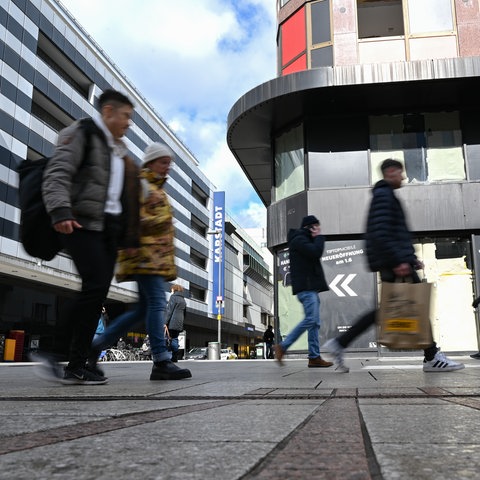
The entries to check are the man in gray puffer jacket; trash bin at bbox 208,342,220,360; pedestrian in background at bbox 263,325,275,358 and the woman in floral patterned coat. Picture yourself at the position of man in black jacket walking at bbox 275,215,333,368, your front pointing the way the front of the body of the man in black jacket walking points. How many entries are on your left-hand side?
2

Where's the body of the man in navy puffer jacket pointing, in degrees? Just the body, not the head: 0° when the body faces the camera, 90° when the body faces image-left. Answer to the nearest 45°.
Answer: approximately 270°

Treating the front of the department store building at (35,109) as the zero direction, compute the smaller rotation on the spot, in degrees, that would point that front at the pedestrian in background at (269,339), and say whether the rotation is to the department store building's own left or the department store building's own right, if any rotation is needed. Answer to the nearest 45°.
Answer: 0° — it already faces them

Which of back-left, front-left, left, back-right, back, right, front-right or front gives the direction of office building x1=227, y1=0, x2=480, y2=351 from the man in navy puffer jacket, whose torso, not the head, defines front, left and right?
left

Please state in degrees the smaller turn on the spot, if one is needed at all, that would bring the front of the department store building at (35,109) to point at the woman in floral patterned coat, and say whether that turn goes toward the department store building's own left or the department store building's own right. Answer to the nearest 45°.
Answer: approximately 45° to the department store building's own right

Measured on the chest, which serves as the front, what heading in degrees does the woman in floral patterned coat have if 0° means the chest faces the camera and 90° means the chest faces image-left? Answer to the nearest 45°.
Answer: approximately 270°

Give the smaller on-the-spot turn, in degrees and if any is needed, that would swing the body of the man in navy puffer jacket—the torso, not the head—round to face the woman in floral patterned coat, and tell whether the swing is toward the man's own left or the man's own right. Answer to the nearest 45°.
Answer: approximately 135° to the man's own right

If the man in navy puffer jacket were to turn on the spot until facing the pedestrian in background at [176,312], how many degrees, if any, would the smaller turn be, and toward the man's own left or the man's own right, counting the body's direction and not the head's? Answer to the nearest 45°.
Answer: approximately 135° to the man's own left
